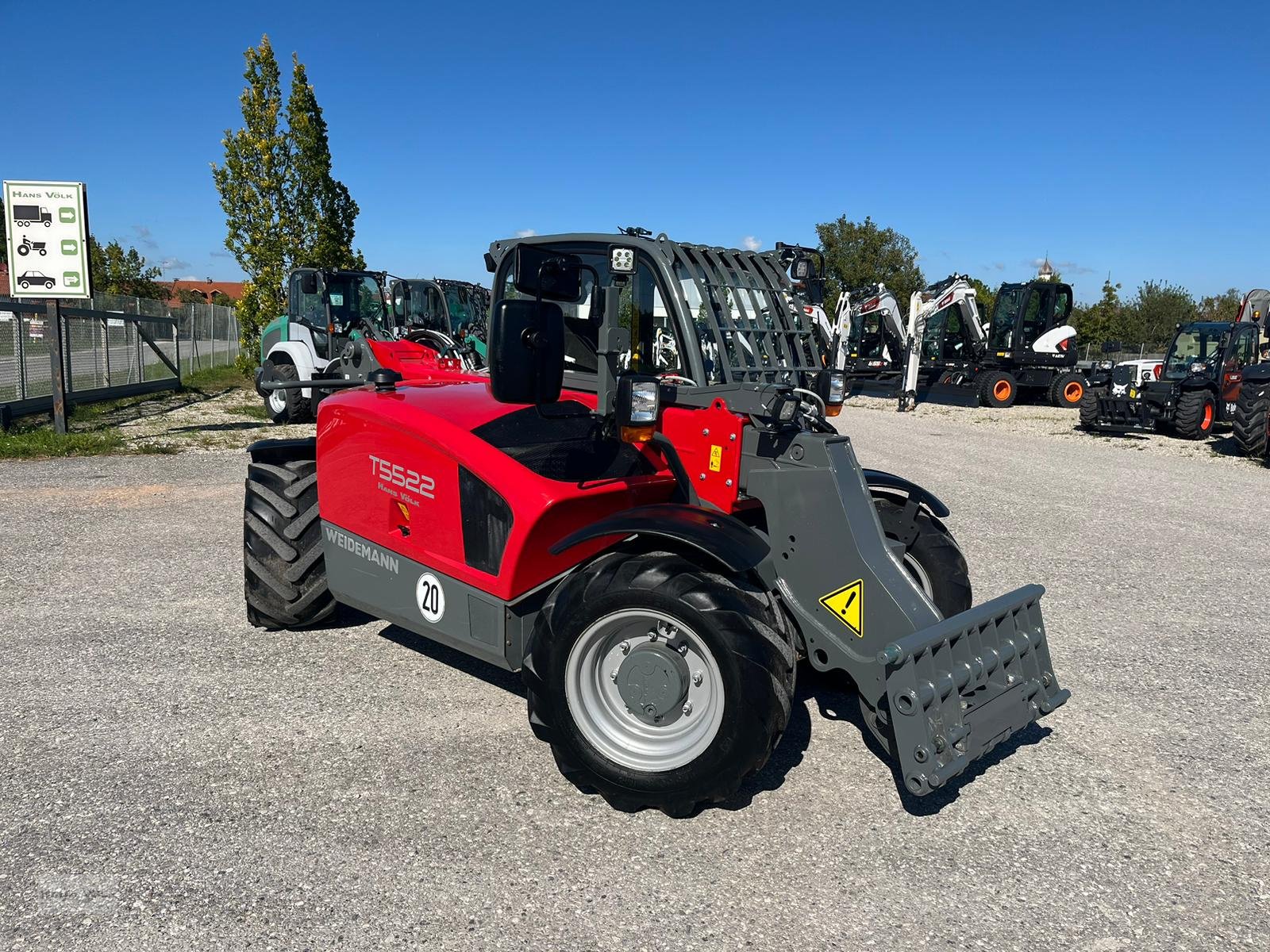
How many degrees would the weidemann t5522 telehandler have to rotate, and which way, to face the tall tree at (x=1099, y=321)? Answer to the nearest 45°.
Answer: approximately 90° to its left

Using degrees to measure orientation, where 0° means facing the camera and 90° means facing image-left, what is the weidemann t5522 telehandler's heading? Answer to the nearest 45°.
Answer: approximately 315°

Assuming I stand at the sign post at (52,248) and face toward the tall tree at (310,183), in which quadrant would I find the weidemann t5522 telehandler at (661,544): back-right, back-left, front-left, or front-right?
back-right

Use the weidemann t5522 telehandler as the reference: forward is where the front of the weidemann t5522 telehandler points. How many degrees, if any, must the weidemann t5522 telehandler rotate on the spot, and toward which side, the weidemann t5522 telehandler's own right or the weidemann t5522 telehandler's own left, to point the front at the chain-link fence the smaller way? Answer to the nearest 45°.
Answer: approximately 180°

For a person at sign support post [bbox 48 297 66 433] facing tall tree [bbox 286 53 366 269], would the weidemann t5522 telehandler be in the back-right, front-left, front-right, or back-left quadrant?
back-right

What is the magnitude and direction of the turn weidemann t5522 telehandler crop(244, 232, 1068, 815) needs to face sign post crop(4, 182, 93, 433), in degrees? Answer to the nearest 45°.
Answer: approximately 180°

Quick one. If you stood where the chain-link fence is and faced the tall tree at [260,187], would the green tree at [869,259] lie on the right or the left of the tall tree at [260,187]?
right

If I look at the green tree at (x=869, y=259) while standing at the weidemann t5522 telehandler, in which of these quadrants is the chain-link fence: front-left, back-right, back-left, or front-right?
front-left

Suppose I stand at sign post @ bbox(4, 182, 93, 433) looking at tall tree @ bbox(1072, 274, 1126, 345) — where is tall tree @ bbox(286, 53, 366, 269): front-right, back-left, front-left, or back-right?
front-left

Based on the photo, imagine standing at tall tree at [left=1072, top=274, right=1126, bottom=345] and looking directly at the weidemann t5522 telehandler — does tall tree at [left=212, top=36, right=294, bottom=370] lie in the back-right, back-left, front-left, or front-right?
front-right

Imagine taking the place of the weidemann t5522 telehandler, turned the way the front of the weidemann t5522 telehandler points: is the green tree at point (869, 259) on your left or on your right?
on your left

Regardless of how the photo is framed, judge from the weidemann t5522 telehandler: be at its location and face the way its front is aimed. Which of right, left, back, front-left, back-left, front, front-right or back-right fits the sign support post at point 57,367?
back
